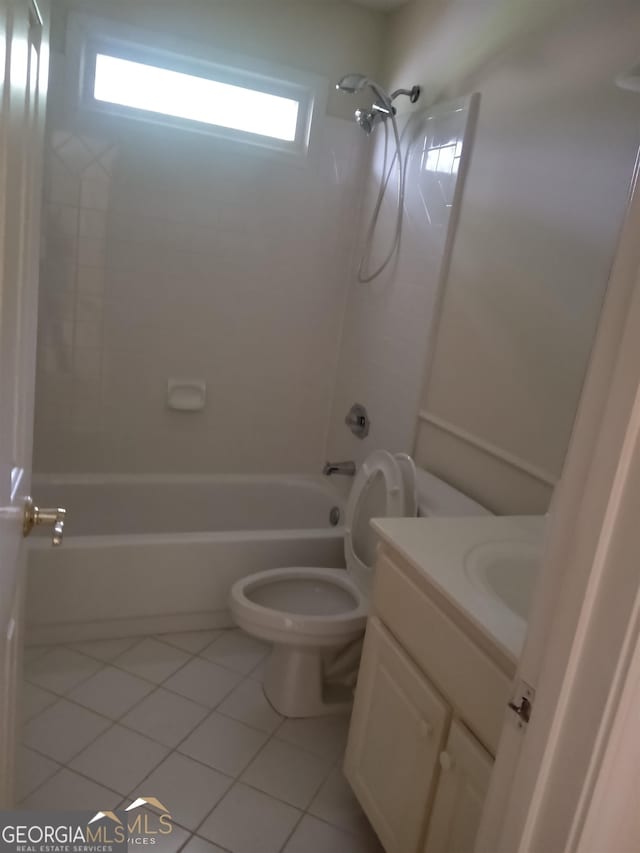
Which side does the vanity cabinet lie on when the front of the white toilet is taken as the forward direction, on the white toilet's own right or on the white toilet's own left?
on the white toilet's own left

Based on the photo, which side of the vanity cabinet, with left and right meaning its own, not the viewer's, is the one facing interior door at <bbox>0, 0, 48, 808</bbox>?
front

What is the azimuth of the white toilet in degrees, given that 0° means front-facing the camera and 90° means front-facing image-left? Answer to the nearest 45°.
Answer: approximately 90°

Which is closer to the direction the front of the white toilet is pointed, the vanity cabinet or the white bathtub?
the white bathtub

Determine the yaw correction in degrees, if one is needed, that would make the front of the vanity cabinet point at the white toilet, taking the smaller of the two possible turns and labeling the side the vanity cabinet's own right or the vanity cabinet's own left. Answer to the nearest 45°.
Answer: approximately 90° to the vanity cabinet's own right

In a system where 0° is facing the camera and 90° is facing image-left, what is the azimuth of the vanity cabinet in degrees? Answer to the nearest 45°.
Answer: approximately 45°

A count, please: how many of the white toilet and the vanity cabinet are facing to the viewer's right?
0

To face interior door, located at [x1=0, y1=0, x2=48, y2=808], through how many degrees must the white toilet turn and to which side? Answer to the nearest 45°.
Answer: approximately 45° to its left

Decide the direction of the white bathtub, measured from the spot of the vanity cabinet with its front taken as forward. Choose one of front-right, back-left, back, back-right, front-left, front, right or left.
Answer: right

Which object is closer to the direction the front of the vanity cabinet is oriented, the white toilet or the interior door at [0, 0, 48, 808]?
the interior door
